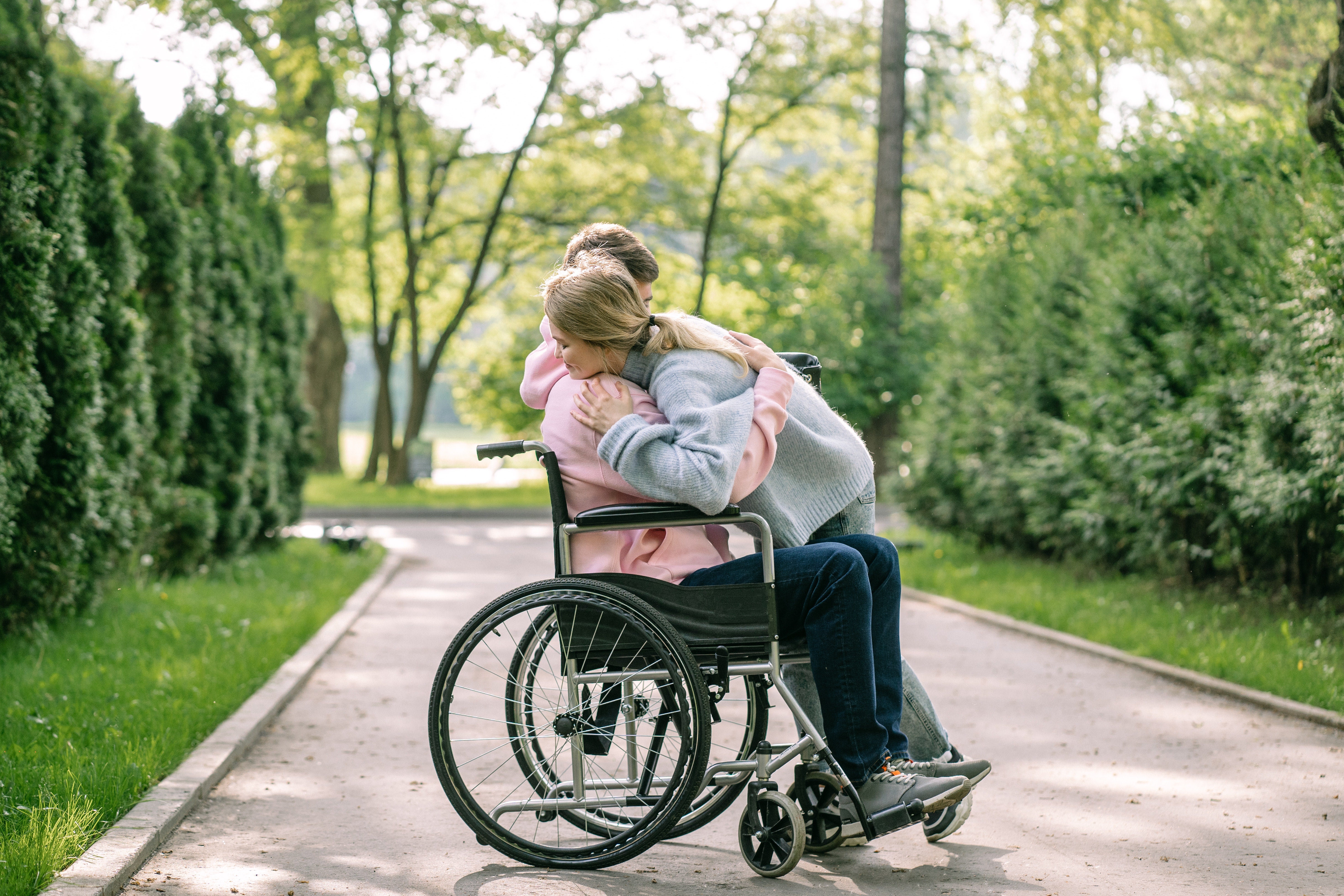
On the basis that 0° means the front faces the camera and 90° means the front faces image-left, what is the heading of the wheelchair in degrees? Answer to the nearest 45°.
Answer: approximately 270°

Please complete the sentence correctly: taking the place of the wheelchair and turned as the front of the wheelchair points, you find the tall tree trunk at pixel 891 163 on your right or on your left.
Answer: on your left

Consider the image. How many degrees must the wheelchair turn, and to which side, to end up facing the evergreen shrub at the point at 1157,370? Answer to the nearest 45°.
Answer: approximately 45° to its left

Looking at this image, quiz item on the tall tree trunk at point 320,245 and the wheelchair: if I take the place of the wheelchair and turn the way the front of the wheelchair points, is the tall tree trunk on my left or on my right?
on my left

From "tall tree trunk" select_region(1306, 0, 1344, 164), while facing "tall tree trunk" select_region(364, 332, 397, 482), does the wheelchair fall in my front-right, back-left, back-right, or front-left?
back-left

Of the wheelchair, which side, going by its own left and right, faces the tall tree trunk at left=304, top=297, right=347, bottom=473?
left

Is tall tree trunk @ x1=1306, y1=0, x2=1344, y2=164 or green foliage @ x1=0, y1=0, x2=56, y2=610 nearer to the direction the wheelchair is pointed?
the tall tree trunk

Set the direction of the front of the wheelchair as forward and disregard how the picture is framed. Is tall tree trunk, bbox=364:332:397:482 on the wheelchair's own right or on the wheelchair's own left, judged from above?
on the wheelchair's own left

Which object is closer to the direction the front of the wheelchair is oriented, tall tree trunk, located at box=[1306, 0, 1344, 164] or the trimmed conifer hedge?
the tall tree trunk
